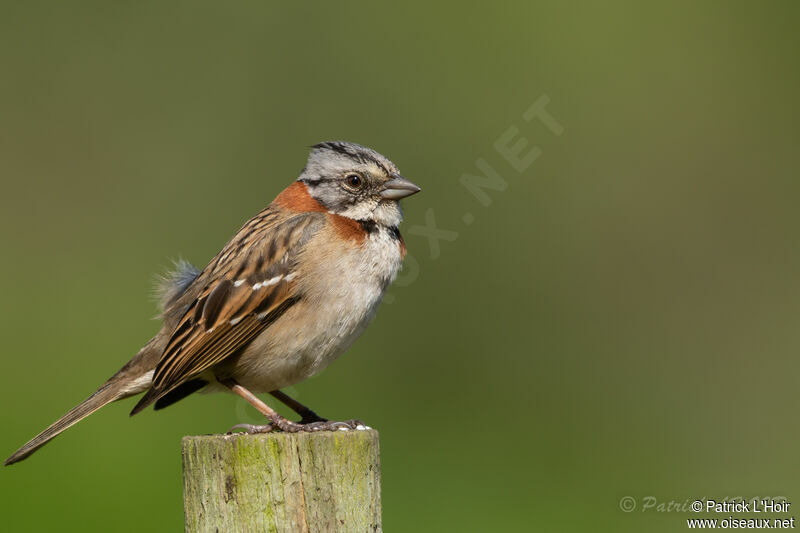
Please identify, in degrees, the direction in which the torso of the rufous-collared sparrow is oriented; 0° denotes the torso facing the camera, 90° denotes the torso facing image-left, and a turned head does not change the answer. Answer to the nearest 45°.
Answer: approximately 270°
